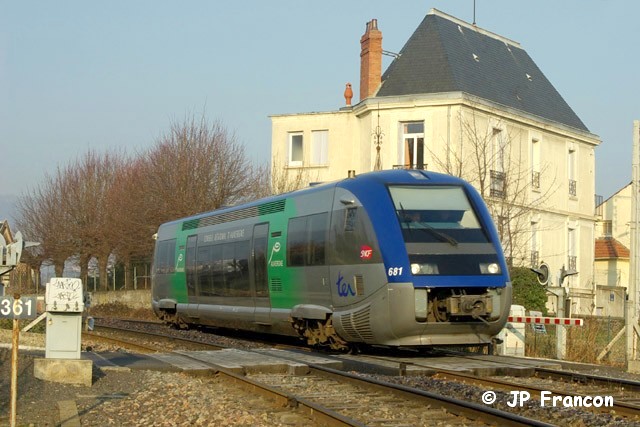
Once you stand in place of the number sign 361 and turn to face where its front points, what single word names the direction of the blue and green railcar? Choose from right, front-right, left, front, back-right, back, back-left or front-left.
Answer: back-left

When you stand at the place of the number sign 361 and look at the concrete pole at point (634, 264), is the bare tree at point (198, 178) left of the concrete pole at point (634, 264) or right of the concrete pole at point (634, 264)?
left

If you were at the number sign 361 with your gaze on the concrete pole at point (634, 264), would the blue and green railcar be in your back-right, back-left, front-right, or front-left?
front-left

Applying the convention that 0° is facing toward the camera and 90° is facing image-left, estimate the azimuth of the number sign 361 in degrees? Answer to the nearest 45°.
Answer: approximately 0°

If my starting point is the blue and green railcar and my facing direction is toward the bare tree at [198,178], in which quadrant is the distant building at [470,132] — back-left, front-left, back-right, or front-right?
front-right

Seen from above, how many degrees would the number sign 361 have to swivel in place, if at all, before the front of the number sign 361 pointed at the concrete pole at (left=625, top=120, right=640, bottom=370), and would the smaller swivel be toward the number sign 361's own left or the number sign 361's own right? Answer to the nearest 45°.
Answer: approximately 135° to the number sign 361's own left

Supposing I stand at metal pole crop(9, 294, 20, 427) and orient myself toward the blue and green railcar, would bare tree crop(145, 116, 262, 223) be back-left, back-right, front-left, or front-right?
front-left

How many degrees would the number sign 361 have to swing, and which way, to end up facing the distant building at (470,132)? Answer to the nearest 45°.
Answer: approximately 135° to its left

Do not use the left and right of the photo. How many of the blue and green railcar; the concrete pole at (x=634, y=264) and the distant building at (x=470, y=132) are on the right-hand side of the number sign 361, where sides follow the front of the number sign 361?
0

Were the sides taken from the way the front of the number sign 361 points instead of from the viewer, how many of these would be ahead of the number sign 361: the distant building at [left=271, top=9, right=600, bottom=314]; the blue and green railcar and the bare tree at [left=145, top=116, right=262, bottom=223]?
0

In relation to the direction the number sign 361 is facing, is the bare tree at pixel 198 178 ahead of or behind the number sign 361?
behind

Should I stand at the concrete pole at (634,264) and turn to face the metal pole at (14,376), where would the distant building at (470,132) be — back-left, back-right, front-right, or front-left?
back-right
